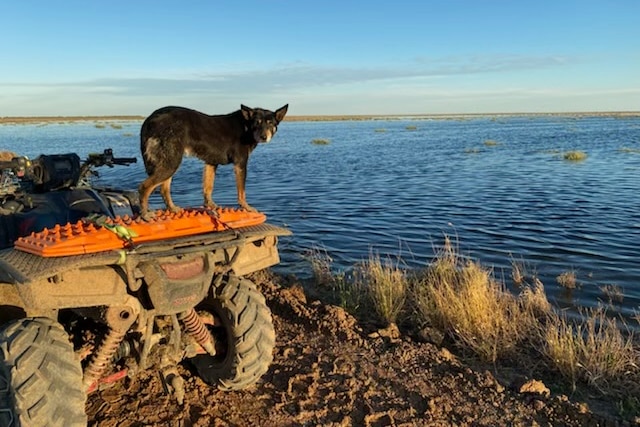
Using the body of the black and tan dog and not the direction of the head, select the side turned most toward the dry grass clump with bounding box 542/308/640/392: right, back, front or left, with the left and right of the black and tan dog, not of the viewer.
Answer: front

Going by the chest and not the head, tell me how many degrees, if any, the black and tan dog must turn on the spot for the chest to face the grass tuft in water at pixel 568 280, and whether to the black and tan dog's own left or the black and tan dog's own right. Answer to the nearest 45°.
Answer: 0° — it already faces it

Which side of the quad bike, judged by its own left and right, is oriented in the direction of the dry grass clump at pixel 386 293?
right

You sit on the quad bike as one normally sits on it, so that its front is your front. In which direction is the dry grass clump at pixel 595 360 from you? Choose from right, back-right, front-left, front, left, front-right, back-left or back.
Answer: back-right

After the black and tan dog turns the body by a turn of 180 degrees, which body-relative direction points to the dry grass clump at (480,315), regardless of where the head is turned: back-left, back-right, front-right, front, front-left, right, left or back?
back

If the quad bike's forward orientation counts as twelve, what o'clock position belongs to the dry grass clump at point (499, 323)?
The dry grass clump is roughly at 4 o'clock from the quad bike.

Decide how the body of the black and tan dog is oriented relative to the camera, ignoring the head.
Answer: to the viewer's right

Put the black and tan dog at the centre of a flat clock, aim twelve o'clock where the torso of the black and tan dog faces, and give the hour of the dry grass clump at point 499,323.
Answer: The dry grass clump is roughly at 12 o'clock from the black and tan dog.

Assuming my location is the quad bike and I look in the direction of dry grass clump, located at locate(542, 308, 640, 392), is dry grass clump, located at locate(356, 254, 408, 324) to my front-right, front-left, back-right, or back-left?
front-left

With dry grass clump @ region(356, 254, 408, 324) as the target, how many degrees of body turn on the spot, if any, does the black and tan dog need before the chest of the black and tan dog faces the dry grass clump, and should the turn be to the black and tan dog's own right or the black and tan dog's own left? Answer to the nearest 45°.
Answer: approximately 45° to the black and tan dog's own left

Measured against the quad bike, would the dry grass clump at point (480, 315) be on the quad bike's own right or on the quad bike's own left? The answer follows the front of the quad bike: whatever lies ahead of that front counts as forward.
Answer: on the quad bike's own right

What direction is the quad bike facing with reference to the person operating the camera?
facing away from the viewer and to the left of the viewer
